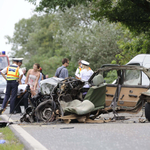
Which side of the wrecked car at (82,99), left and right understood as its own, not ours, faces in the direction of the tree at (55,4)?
right

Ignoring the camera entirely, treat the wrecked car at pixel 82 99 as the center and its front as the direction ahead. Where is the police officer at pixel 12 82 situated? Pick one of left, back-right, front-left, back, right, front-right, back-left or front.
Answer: front-right

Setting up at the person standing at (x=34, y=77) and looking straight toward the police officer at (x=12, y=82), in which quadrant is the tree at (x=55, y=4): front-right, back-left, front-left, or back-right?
back-right

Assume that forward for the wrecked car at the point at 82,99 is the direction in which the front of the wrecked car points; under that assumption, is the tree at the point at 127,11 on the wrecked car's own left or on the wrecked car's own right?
on the wrecked car's own right

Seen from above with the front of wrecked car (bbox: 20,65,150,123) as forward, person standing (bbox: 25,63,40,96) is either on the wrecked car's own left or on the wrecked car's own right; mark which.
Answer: on the wrecked car's own right

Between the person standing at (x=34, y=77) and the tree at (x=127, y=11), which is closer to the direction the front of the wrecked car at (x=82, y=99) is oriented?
the person standing

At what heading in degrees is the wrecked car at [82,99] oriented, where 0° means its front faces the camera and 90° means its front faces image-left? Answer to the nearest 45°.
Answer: approximately 90°

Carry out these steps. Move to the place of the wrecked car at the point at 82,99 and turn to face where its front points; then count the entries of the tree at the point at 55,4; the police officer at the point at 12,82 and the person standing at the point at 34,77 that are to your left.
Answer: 0

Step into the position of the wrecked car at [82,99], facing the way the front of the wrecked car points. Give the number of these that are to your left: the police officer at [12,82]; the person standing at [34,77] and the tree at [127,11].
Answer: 0
